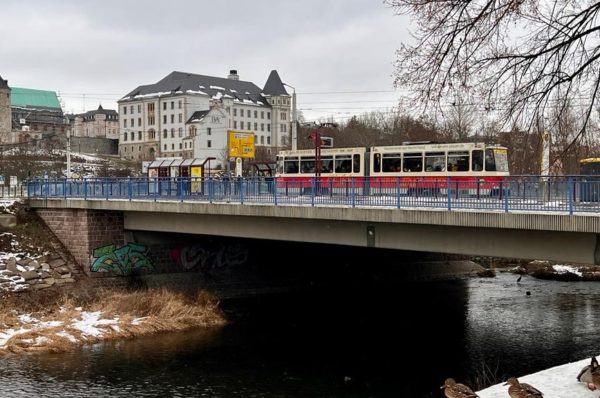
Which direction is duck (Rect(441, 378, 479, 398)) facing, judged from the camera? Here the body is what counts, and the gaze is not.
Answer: to the viewer's left

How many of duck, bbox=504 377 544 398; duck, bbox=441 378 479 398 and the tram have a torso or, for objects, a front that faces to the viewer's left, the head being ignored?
2

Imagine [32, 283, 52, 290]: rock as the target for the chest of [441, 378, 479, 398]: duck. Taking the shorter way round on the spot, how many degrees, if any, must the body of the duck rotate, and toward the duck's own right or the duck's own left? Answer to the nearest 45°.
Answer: approximately 45° to the duck's own right

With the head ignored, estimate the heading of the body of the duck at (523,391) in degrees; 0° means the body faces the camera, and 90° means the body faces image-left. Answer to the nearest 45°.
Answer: approximately 90°

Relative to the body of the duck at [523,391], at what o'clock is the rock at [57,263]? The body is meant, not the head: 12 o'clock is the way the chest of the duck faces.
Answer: The rock is roughly at 1 o'clock from the duck.

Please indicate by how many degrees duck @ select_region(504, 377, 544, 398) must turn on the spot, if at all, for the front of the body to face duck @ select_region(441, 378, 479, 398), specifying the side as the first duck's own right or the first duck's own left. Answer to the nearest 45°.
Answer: approximately 45° to the first duck's own right
